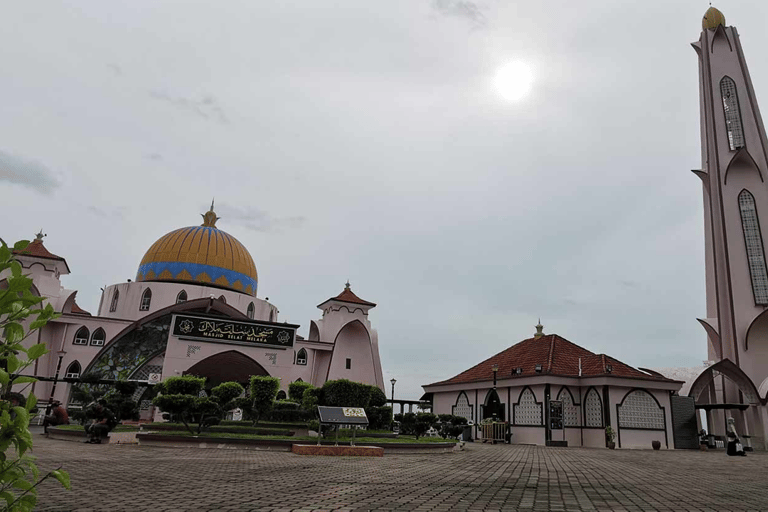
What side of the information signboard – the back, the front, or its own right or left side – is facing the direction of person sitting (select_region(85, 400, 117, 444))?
right

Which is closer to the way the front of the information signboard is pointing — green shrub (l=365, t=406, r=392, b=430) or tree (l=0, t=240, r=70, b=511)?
the tree

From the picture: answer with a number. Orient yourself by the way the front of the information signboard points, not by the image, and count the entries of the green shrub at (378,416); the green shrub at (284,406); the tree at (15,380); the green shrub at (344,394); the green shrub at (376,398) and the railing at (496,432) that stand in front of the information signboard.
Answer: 1

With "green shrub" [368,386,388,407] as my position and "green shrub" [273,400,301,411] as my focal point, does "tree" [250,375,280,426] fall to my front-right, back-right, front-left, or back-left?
front-left

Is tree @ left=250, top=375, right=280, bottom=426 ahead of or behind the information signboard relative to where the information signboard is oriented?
behind

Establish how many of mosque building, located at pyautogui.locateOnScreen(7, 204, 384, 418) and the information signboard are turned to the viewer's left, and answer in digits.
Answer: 0

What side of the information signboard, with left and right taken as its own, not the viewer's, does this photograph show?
front

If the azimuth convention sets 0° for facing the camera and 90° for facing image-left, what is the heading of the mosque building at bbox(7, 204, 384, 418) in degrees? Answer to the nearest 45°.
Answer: approximately 315°

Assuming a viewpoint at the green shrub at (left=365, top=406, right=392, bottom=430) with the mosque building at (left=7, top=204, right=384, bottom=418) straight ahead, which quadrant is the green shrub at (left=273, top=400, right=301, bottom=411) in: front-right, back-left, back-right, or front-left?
front-left

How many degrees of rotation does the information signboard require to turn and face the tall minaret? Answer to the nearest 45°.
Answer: approximately 135° to its left
